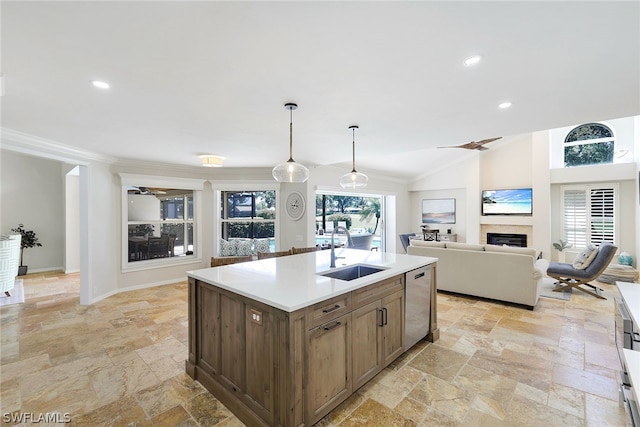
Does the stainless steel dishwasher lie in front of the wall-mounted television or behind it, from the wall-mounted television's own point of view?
in front

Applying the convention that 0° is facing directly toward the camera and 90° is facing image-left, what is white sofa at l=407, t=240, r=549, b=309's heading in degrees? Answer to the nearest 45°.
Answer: approximately 225°

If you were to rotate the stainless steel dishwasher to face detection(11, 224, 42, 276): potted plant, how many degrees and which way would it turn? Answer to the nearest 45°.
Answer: approximately 135° to its right

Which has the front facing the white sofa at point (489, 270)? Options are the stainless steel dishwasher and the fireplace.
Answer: the fireplace

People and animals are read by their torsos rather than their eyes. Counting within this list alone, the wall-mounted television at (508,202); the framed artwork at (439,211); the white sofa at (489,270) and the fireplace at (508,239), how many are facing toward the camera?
3

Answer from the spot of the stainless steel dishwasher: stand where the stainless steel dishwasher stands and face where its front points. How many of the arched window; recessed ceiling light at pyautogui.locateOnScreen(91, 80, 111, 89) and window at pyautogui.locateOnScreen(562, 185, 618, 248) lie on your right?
1

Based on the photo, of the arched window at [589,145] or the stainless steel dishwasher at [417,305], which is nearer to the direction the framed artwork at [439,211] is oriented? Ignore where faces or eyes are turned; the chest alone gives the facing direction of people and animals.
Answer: the stainless steel dishwasher

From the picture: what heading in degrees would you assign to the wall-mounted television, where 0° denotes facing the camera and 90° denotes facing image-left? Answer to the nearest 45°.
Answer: approximately 0°

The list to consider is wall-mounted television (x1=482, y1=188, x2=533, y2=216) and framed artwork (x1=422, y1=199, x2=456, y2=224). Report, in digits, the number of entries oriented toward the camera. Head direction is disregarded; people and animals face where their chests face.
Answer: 2

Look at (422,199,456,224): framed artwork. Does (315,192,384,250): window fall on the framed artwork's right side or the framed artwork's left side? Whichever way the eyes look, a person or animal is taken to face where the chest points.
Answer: on its right

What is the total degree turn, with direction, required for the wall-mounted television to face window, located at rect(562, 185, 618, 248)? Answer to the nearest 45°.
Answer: approximately 90° to its left

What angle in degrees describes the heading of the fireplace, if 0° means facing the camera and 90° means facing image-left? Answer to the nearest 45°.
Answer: approximately 0°

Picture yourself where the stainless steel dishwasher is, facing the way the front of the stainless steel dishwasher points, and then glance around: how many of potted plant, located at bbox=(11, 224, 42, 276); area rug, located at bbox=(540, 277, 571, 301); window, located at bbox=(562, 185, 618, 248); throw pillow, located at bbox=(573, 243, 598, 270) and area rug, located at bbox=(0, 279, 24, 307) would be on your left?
3

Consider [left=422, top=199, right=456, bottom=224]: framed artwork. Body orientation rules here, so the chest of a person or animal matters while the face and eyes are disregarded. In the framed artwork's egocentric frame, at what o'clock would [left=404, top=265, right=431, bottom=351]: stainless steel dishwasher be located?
The stainless steel dishwasher is roughly at 12 o'clock from the framed artwork.

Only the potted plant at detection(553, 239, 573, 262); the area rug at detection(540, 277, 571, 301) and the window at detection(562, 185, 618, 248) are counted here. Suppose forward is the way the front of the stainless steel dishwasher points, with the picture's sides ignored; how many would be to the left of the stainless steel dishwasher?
3
